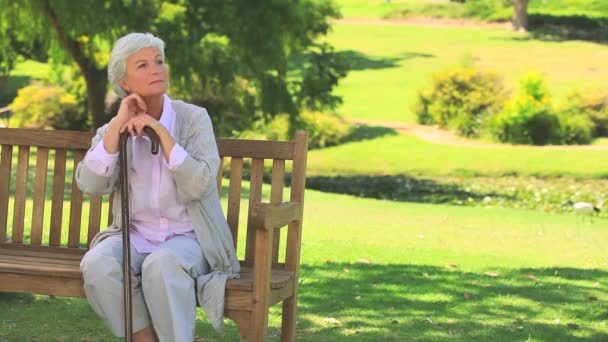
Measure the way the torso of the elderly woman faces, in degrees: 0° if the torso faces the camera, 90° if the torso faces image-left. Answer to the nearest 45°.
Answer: approximately 0°

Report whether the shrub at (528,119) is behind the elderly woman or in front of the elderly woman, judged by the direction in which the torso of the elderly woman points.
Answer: behind

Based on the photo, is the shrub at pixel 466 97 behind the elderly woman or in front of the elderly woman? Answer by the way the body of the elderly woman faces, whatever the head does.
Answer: behind

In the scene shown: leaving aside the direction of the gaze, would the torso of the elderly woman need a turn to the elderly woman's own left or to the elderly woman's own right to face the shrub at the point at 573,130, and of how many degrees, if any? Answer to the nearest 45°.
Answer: approximately 135° to the elderly woman's own left

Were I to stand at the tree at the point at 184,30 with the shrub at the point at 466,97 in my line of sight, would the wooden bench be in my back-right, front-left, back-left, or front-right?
back-right

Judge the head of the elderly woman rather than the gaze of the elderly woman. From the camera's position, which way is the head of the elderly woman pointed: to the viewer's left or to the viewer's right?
to the viewer's right

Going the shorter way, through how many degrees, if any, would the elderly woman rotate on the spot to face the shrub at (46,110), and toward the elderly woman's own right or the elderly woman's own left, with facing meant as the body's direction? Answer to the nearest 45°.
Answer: approximately 180°

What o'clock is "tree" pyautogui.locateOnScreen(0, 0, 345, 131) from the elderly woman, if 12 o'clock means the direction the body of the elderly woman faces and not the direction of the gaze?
The tree is roughly at 6 o'clock from the elderly woman.
